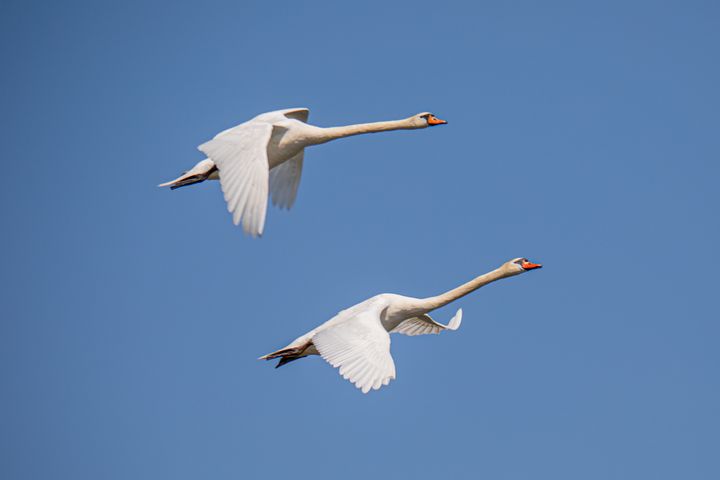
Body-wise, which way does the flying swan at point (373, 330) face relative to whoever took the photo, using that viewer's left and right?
facing to the right of the viewer

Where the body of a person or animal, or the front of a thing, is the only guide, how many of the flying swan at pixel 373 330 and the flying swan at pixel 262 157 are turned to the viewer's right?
2

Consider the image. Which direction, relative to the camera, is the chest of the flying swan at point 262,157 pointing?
to the viewer's right

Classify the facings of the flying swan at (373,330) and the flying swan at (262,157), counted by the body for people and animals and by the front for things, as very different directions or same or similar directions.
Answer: same or similar directions
